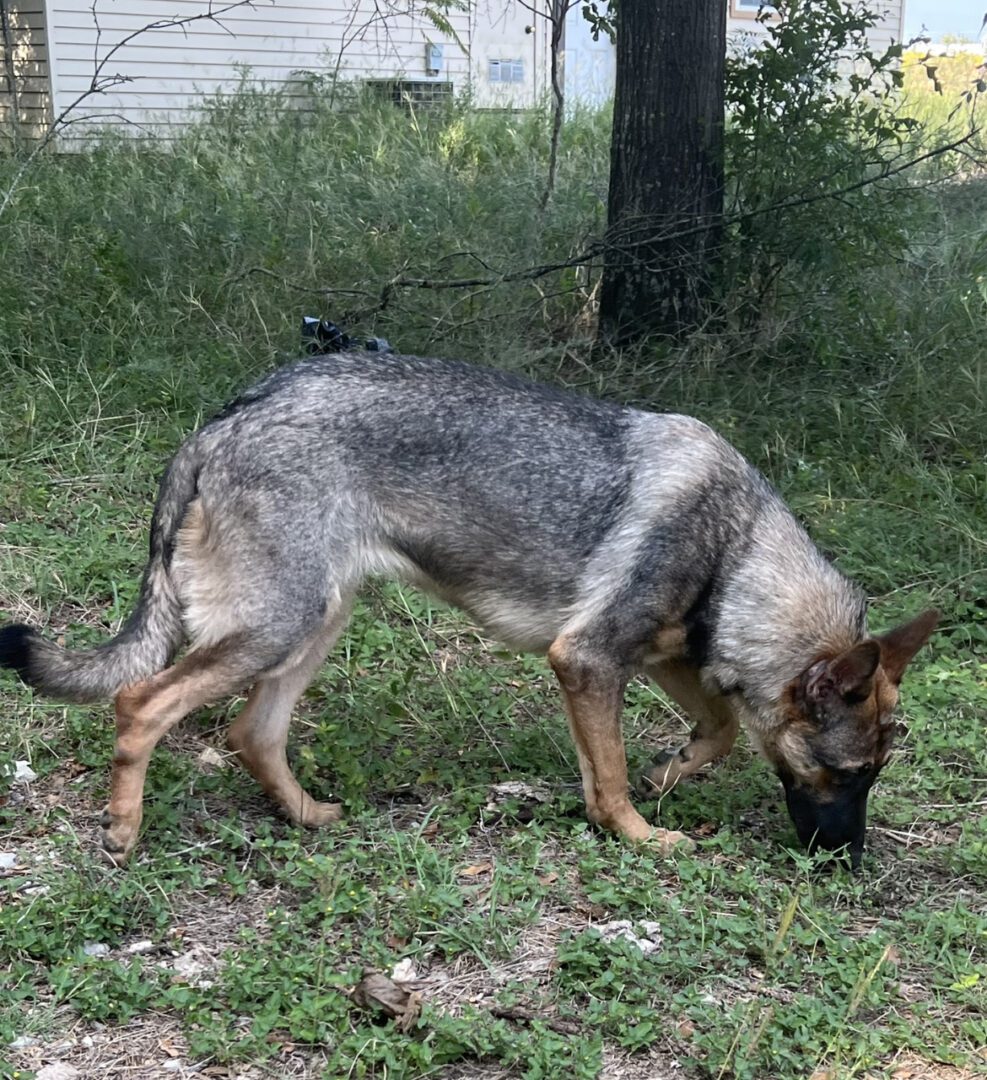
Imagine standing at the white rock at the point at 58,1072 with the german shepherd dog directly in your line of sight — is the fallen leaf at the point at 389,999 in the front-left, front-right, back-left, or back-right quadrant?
front-right

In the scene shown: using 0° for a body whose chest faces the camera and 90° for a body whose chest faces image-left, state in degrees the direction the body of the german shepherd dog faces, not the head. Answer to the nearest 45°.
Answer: approximately 270°

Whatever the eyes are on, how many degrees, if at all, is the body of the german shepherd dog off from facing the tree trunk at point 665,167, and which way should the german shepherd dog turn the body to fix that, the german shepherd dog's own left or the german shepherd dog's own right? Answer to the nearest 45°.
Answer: approximately 90° to the german shepherd dog's own left

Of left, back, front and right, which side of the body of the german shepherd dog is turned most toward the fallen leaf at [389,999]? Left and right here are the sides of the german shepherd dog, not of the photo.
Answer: right

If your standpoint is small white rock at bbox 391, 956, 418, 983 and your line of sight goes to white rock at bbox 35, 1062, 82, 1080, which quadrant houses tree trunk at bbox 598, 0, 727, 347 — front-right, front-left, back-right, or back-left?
back-right

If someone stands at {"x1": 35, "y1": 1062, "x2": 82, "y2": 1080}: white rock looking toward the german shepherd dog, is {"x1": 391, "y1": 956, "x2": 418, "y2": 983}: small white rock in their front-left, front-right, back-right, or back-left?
front-right

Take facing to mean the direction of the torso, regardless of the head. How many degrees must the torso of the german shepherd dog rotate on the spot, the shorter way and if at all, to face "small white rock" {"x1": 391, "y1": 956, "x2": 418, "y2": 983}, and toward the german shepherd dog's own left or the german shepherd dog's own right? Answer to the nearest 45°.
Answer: approximately 90° to the german shepherd dog's own right
